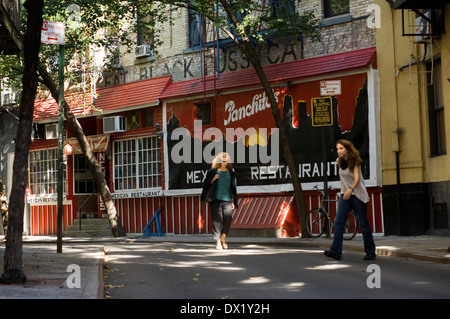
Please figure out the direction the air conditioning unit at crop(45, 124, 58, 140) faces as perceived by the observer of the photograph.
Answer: facing the viewer

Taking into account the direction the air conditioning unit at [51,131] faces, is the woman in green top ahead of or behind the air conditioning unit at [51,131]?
ahead

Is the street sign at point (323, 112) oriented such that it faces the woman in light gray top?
yes

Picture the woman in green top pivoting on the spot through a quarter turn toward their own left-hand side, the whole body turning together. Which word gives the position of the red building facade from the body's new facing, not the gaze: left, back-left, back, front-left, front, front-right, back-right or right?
left

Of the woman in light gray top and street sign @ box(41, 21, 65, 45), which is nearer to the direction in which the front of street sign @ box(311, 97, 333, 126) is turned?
the woman in light gray top

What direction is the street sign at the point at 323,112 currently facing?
toward the camera

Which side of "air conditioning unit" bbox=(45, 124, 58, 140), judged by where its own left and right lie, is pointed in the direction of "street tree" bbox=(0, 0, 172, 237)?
front

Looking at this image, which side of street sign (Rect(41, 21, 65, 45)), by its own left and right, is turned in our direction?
front

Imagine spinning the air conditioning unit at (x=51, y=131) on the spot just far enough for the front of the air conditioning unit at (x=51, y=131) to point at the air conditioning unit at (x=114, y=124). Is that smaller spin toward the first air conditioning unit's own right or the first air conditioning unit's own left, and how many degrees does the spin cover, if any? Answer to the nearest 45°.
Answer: approximately 45° to the first air conditioning unit's own left
